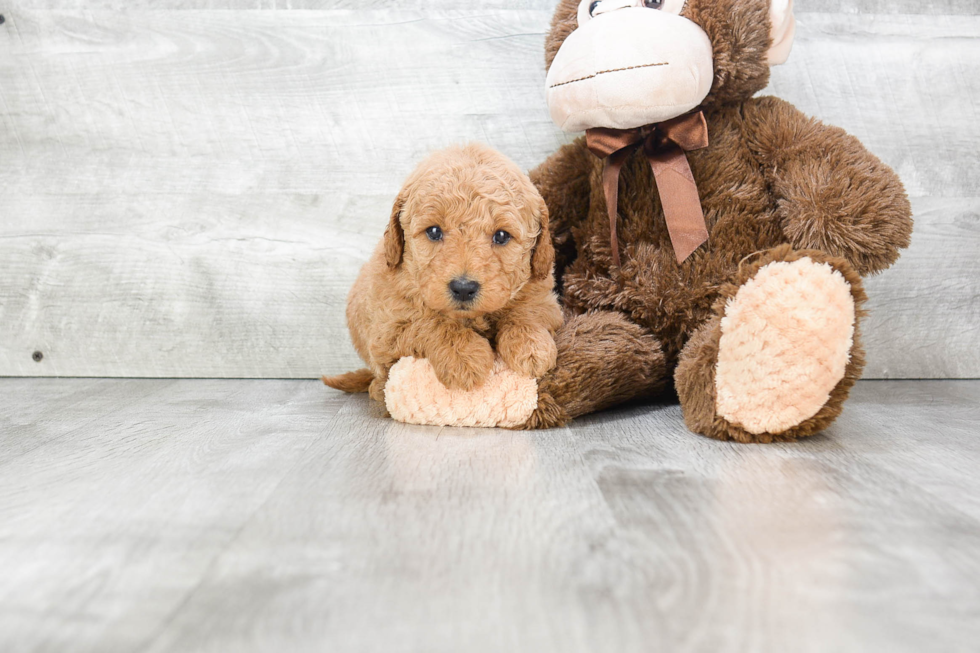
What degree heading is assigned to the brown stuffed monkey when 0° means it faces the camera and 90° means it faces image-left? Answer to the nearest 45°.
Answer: approximately 45°
